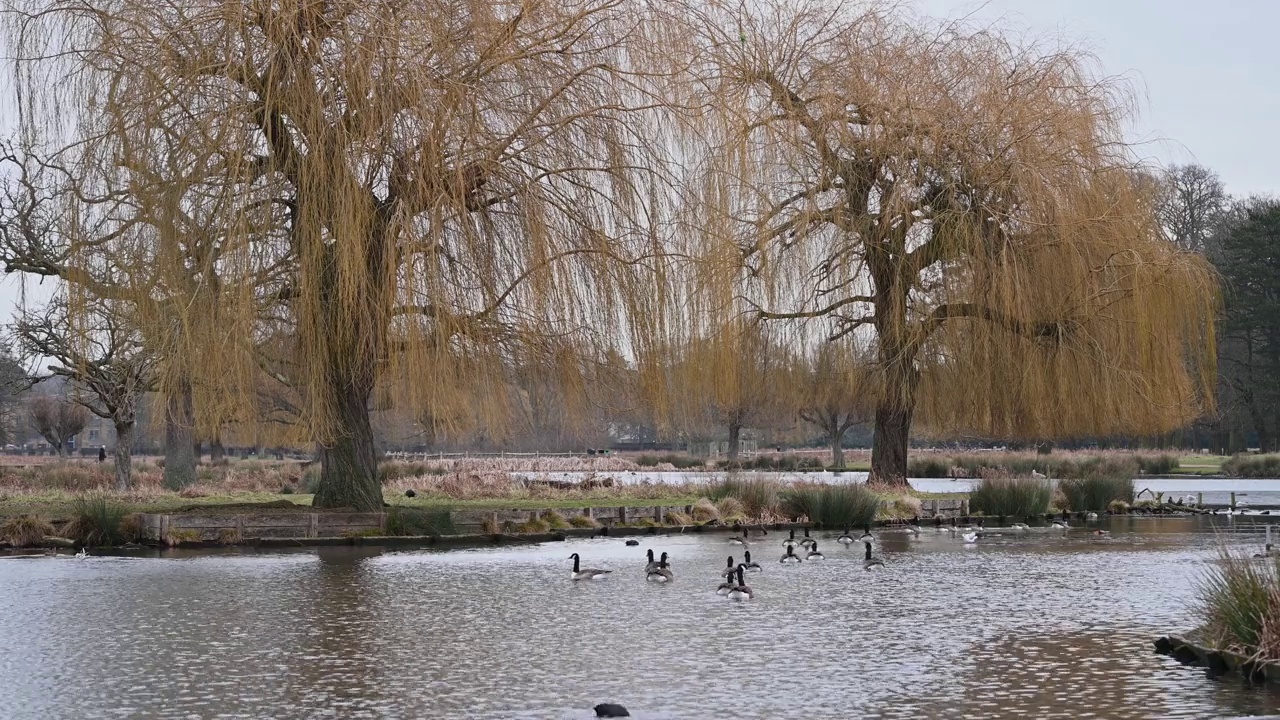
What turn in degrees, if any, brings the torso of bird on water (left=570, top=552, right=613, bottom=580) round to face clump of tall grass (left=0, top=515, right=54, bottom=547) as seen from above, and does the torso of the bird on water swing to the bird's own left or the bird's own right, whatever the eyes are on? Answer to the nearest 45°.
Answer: approximately 45° to the bird's own right

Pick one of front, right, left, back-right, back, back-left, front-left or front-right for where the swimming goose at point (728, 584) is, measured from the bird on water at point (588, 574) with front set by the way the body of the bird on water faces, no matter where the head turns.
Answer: back-left

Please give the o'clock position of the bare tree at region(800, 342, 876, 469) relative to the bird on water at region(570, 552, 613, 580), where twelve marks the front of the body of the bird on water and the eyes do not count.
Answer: The bare tree is roughly at 4 o'clock from the bird on water.

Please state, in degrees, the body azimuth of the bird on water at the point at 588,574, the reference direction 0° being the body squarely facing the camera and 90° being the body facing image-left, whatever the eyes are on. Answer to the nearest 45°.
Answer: approximately 90°

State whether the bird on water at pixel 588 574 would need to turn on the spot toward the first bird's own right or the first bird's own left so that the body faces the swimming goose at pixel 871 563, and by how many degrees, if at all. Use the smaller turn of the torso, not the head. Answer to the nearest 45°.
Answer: approximately 135° to the first bird's own right

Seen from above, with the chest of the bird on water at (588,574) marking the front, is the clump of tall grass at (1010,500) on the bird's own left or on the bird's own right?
on the bird's own right

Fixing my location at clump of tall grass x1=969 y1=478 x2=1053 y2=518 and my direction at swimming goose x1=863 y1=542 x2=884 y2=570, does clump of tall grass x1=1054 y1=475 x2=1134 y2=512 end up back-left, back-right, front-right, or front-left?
back-left

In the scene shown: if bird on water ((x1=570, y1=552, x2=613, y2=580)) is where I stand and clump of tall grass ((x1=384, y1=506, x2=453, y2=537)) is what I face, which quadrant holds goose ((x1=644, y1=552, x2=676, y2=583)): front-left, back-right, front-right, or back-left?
back-right

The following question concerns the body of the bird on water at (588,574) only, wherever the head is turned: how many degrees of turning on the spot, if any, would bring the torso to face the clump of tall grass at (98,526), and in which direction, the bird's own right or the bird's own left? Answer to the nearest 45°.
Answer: approximately 45° to the bird's own right

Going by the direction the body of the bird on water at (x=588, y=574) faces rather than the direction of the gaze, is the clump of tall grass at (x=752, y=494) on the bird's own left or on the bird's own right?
on the bird's own right
